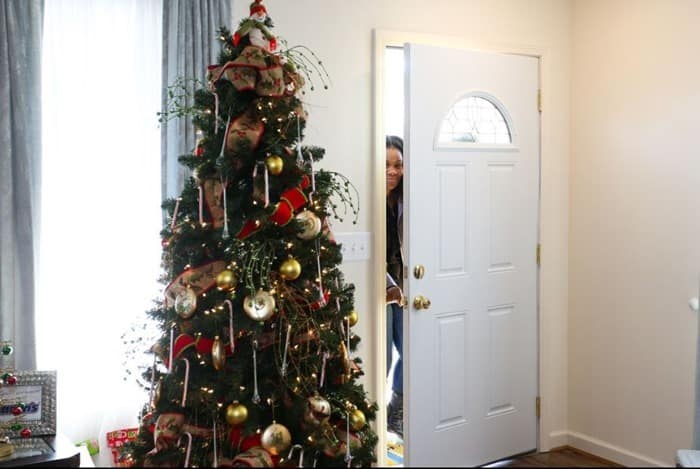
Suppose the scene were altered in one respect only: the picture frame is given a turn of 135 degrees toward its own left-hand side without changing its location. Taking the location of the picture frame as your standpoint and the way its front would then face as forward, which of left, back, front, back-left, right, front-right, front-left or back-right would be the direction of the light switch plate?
front-right

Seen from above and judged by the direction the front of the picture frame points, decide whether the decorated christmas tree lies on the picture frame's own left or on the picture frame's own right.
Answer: on the picture frame's own left

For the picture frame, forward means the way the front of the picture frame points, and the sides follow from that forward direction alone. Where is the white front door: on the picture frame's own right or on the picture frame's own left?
on the picture frame's own left

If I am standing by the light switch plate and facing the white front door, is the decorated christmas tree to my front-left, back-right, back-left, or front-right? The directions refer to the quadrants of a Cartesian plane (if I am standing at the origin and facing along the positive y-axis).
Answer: back-right

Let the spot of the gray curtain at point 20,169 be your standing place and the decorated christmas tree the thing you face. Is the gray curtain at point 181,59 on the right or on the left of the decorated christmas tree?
left

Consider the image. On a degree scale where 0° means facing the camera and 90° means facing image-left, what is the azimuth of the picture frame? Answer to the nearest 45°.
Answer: approximately 0°
